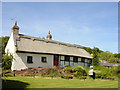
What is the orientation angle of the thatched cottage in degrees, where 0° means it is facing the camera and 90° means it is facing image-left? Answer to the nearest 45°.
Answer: approximately 315°

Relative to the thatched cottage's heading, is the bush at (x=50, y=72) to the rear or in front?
in front
